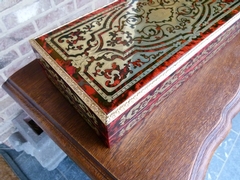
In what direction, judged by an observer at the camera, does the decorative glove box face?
facing the viewer and to the right of the viewer
